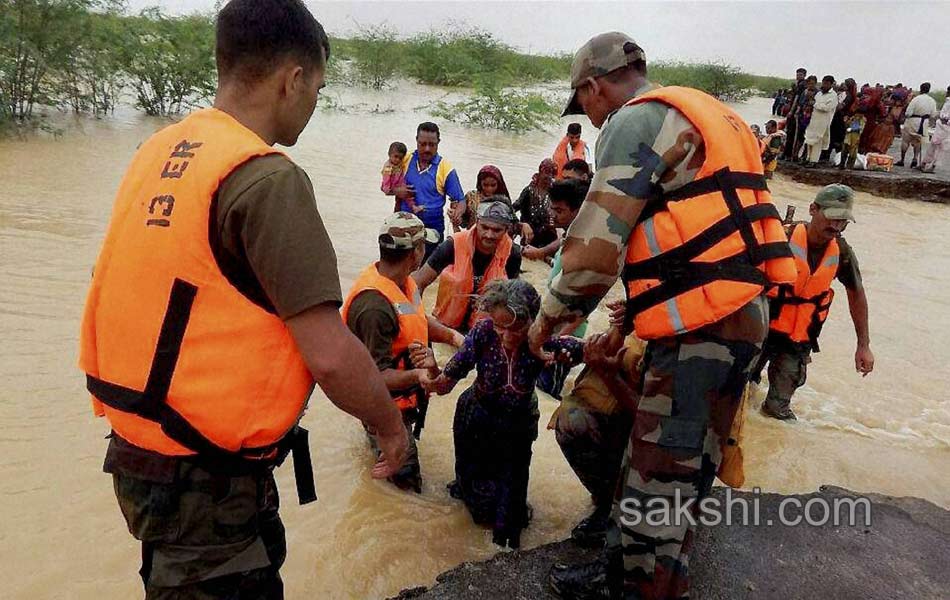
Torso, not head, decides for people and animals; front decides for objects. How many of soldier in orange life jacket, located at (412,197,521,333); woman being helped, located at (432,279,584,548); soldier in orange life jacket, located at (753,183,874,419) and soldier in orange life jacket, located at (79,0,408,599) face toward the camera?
3

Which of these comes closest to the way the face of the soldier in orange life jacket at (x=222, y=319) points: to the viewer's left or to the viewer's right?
to the viewer's right

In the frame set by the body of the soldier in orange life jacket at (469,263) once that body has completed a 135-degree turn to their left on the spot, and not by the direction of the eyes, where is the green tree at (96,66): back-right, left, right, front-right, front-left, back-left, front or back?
left

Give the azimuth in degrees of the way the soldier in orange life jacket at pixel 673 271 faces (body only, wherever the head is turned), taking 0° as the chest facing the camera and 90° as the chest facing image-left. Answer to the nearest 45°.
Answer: approximately 90°

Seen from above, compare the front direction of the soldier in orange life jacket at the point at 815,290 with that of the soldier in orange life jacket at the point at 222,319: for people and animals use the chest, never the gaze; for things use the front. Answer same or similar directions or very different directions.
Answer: very different directions

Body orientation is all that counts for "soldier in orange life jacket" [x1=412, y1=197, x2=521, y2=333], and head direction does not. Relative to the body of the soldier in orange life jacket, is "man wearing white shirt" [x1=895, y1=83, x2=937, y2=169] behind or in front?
behind

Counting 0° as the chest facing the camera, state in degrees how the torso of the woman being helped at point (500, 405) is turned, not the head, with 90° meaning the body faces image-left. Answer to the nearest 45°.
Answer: approximately 0°

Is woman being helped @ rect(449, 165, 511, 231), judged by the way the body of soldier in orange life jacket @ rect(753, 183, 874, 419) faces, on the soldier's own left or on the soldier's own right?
on the soldier's own right

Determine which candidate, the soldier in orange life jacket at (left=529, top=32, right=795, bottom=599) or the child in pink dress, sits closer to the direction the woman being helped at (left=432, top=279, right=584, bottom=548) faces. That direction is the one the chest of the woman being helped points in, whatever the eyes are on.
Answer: the soldier in orange life jacket

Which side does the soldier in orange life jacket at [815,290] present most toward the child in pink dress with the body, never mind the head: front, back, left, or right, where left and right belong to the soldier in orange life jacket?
right

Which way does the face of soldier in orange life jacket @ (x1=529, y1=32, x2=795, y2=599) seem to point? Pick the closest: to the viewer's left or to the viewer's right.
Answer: to the viewer's left

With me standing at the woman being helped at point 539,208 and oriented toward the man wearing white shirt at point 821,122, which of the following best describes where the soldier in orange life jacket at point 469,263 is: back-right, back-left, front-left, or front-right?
back-right

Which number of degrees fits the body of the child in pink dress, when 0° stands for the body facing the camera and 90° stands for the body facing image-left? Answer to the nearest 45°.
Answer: approximately 315°
